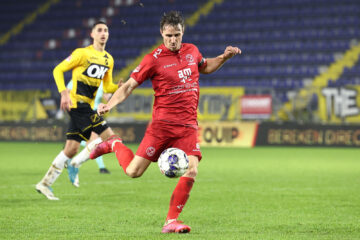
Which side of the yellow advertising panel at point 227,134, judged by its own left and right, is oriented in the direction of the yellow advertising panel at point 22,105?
right

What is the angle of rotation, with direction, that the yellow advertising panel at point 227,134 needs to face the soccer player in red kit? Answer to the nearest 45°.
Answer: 0° — it already faces them

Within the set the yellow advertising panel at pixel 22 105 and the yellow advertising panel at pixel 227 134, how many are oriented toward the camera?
2

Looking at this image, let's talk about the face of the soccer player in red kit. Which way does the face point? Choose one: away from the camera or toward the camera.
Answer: toward the camera

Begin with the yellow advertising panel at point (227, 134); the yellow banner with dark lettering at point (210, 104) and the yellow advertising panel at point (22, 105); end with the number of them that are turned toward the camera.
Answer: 3

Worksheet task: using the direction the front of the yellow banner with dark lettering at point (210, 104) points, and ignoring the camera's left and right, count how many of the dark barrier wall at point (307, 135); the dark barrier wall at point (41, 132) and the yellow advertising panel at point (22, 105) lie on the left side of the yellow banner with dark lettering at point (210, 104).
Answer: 1

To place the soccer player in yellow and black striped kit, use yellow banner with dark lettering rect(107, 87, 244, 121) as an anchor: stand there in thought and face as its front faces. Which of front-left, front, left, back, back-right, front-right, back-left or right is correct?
front

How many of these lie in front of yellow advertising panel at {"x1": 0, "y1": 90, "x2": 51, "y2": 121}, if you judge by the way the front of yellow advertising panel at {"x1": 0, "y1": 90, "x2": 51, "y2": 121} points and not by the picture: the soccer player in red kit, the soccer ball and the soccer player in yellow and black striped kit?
3

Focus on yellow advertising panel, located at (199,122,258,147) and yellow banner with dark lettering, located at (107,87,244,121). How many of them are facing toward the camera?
2

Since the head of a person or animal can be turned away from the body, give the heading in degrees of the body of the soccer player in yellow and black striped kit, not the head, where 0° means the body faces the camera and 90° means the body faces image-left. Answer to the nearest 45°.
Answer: approximately 315°

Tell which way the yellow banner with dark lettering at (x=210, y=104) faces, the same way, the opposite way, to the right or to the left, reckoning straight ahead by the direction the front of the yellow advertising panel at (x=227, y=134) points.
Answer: the same way

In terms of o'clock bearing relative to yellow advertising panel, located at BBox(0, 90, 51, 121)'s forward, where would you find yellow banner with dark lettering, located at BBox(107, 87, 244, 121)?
yellow banner with dark lettering, located at BBox(107, 87, 244, 121) is roughly at 10 o'clock from yellow advertising panel, located at BBox(0, 90, 51, 121).

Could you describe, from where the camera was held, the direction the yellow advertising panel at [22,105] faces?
facing the viewer

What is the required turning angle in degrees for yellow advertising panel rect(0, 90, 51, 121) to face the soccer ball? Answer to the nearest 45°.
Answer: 0° — it already faces it
